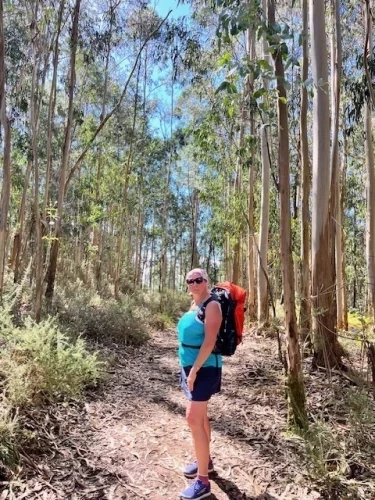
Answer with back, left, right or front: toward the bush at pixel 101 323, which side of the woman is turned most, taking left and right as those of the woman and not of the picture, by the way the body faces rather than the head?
right

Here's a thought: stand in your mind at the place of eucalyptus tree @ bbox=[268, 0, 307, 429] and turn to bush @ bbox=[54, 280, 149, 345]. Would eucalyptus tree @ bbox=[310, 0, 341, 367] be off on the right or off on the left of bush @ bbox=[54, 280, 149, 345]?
right

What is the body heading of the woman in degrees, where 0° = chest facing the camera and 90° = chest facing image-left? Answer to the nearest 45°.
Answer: approximately 90°

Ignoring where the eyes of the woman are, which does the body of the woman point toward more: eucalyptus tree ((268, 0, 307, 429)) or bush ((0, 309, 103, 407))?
the bush

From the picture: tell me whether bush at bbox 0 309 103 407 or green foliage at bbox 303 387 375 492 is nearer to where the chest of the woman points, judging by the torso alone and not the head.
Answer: the bush

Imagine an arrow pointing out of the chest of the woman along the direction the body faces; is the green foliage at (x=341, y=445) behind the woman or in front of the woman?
behind

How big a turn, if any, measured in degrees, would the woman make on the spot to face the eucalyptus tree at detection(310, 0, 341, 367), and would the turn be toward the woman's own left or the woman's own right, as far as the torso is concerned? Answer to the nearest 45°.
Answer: approximately 135° to the woman's own right

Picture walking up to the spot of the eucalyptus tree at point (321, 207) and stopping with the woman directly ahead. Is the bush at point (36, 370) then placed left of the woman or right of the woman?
right

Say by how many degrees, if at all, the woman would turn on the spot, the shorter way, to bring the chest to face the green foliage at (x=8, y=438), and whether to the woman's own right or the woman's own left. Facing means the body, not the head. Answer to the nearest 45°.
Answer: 0° — they already face it
